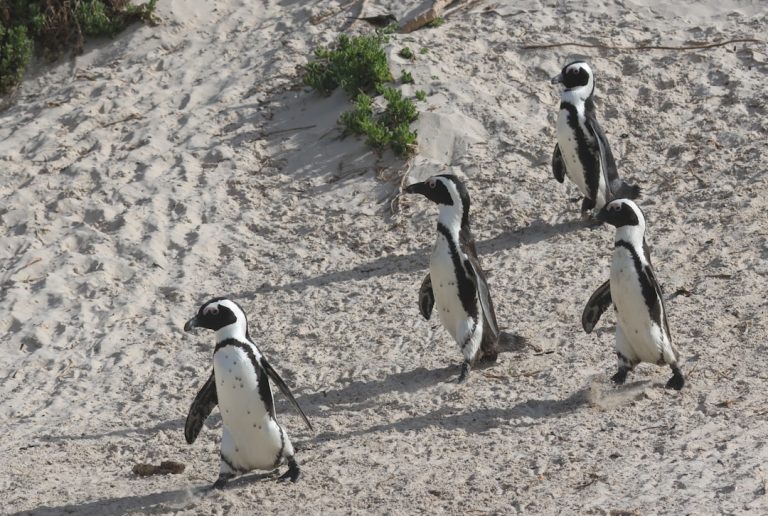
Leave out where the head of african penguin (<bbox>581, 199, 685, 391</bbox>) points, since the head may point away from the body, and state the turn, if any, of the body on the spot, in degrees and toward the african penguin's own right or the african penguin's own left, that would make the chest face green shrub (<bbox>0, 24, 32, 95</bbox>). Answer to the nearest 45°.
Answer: approximately 90° to the african penguin's own right

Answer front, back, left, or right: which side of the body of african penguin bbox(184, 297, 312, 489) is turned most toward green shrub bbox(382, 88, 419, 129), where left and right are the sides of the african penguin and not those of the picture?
back

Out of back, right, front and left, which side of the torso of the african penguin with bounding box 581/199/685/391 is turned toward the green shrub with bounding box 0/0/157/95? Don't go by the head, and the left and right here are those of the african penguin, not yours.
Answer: right

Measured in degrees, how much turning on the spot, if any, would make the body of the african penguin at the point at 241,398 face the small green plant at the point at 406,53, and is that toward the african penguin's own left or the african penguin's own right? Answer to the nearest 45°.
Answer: approximately 180°

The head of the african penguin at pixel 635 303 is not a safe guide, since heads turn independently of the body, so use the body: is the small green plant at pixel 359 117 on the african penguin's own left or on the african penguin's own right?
on the african penguin's own right

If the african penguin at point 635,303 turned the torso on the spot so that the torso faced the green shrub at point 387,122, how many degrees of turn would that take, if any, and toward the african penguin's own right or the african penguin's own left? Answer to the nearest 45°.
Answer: approximately 90° to the african penguin's own right

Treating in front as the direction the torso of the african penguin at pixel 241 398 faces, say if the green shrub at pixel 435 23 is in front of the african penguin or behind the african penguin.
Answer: behind

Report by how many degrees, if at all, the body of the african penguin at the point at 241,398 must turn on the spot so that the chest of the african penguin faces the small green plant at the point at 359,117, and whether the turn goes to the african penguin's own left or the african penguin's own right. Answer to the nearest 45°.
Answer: approximately 135° to the african penguin's own right

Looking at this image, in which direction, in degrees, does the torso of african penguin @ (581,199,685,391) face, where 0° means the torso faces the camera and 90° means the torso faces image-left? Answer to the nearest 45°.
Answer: approximately 45°

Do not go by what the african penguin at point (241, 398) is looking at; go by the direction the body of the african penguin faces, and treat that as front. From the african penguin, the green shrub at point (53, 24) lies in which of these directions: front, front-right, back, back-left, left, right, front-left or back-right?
back-right

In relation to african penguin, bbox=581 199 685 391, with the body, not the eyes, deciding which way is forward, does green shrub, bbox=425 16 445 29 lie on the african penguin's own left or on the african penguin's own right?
on the african penguin's own right

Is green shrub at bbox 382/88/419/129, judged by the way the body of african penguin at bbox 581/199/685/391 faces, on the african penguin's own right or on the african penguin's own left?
on the african penguin's own right

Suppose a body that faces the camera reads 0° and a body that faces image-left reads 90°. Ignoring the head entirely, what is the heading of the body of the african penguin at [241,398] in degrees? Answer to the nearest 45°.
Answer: approximately 45°
